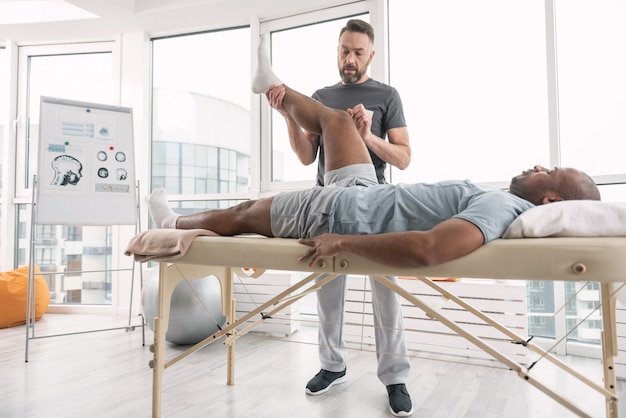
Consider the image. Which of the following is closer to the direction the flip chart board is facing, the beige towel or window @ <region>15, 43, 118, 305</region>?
the beige towel

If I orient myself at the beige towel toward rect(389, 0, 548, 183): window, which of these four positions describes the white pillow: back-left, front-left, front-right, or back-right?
front-right

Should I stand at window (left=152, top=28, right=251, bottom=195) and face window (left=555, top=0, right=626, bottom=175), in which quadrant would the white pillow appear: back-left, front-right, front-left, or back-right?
front-right

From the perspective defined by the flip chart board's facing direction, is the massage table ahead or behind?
ahead

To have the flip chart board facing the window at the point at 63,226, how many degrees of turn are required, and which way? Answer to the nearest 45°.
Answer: approximately 180°

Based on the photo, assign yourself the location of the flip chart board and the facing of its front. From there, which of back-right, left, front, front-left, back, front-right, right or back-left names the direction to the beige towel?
front

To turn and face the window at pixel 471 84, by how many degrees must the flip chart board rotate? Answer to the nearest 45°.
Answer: approximately 45° to its left

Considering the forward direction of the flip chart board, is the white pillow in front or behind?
in front

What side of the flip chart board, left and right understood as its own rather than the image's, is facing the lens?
front

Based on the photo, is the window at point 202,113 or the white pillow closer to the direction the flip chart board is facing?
the white pillow
